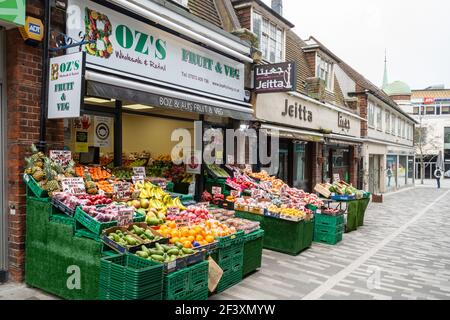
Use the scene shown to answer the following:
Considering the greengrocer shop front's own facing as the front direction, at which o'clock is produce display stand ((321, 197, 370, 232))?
The produce display stand is roughly at 10 o'clock from the greengrocer shop front.

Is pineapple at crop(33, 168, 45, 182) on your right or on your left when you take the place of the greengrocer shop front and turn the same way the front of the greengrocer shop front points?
on your right

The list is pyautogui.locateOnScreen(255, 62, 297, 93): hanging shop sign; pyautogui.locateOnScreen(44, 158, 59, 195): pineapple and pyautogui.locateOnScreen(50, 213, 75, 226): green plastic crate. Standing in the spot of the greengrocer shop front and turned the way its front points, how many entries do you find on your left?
1

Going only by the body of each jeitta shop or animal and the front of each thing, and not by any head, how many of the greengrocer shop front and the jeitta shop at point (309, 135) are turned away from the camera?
0

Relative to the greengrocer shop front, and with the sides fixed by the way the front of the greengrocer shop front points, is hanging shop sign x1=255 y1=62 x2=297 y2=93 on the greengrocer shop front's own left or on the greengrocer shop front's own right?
on the greengrocer shop front's own left
